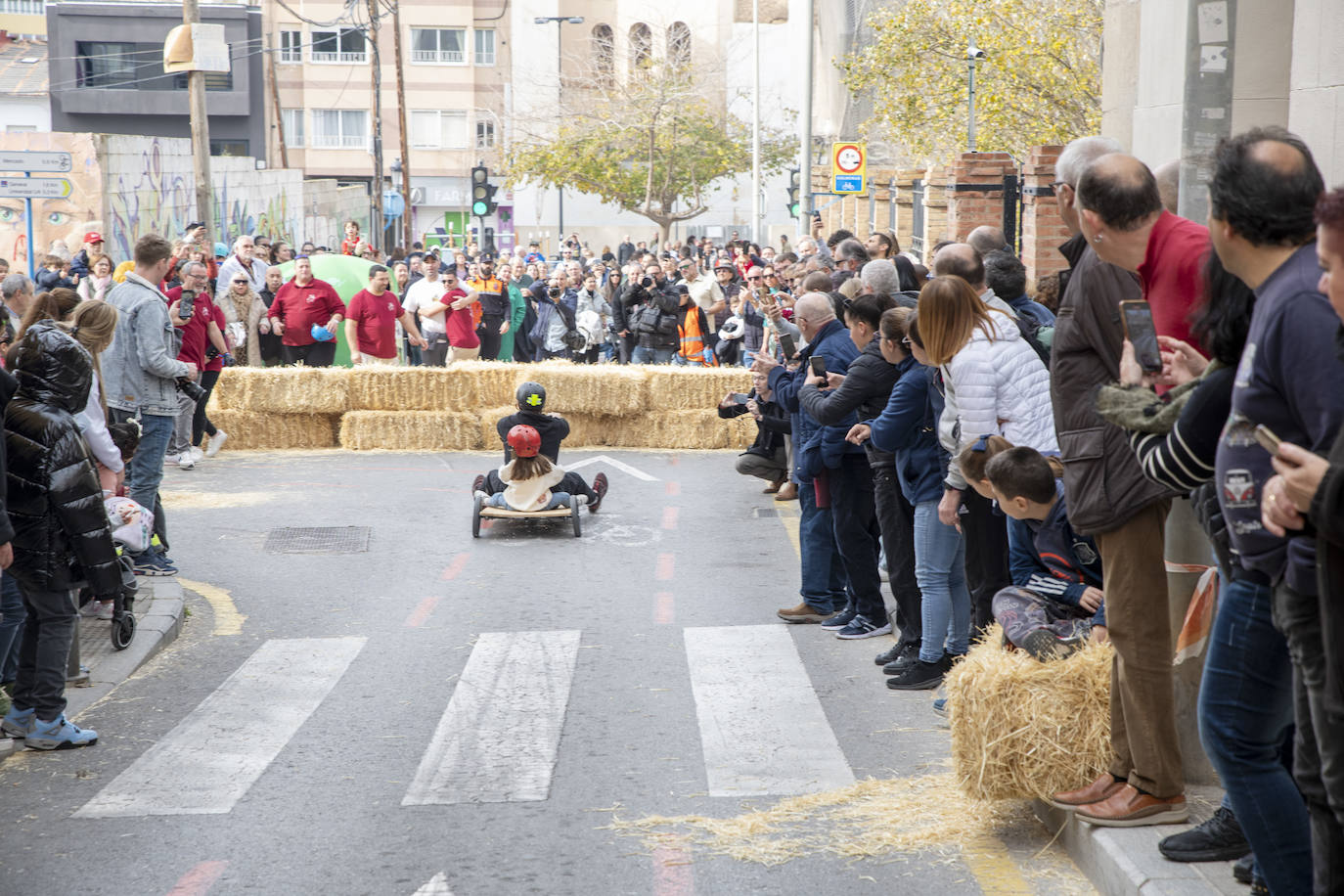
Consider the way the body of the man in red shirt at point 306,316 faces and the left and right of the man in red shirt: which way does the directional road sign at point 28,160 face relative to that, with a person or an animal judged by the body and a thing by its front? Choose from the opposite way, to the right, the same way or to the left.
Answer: the same way

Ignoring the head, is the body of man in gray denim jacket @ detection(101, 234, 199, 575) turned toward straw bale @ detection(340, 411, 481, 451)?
no

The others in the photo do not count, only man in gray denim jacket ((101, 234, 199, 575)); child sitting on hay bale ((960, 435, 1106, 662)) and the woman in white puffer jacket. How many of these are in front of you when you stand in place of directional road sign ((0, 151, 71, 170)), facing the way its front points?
3

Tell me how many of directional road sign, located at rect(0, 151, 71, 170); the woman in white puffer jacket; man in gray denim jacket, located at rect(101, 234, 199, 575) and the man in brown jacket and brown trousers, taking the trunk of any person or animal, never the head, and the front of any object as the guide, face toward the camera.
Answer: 1

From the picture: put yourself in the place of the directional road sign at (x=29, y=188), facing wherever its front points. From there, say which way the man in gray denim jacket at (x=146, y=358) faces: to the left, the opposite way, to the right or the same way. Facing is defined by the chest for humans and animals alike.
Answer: to the left

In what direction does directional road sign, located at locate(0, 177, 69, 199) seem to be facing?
toward the camera

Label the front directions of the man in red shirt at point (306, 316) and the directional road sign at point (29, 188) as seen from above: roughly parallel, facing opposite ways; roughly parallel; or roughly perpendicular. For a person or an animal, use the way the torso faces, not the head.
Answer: roughly parallel

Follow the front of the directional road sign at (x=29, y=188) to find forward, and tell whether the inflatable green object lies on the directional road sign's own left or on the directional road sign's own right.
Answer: on the directional road sign's own left

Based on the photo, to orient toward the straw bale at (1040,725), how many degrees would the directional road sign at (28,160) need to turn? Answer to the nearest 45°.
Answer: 0° — it already faces it

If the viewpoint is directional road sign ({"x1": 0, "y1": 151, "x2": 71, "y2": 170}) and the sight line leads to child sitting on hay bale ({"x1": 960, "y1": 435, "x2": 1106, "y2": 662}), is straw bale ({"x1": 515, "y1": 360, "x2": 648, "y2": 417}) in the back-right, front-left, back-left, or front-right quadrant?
front-left

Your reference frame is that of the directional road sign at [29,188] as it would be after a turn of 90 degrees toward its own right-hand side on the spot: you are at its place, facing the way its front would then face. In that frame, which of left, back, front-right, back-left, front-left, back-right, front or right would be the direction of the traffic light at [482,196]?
back-right

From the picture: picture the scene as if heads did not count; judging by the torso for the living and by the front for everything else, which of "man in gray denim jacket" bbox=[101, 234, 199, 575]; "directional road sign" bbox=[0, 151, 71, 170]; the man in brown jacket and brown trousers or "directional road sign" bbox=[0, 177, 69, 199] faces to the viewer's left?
the man in brown jacket and brown trousers

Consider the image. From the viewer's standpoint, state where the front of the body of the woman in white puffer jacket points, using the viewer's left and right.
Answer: facing away from the viewer and to the left of the viewer

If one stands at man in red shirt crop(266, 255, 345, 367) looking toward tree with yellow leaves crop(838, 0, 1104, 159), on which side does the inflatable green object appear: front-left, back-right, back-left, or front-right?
front-left

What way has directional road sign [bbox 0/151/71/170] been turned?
toward the camera

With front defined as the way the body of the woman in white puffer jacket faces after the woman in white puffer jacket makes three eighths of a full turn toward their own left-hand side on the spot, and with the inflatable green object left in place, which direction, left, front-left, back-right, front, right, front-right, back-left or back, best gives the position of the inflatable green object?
back-right

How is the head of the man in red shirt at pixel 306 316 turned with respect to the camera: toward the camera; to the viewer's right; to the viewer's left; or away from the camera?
toward the camera

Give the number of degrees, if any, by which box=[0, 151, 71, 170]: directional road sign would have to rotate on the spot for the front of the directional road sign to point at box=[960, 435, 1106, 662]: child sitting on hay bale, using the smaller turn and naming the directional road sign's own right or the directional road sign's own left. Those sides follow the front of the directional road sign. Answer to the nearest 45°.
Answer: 0° — it already faces them

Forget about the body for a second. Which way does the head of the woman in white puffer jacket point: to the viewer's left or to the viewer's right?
to the viewer's left

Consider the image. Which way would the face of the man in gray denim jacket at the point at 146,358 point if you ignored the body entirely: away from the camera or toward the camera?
away from the camera
